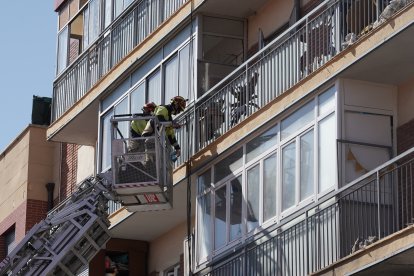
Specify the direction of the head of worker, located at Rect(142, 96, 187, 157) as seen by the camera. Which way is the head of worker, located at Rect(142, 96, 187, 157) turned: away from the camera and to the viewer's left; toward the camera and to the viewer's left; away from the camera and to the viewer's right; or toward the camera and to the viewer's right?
away from the camera and to the viewer's right

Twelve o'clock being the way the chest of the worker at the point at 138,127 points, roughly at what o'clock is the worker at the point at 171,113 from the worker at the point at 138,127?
the worker at the point at 171,113 is roughly at 12 o'clock from the worker at the point at 138,127.

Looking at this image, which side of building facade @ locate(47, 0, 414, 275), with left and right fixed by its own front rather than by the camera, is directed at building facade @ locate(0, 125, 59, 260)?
right

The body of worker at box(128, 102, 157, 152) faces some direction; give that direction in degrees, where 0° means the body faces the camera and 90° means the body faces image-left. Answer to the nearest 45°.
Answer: approximately 270°

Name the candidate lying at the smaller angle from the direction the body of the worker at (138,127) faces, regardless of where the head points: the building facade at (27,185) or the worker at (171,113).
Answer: the worker
